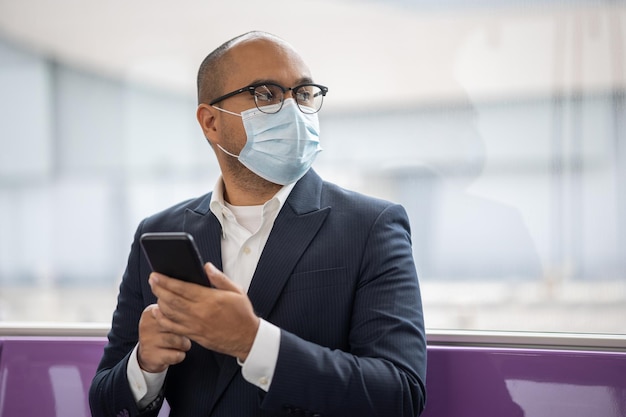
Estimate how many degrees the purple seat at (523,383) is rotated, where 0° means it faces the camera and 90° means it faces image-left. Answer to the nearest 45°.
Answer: approximately 0°

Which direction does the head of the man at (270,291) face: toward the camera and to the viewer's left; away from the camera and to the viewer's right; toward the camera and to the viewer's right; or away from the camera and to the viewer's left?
toward the camera and to the viewer's right
